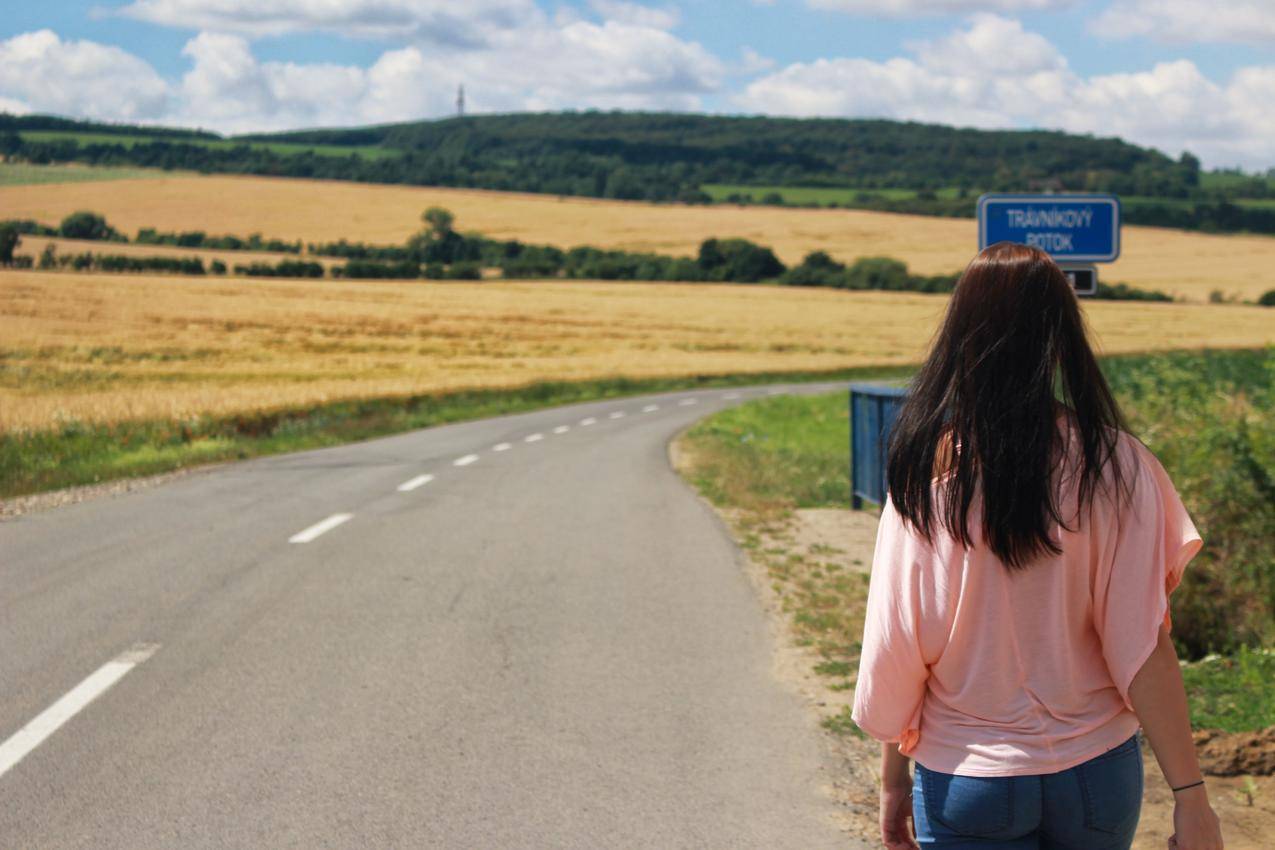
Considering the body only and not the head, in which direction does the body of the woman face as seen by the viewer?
away from the camera

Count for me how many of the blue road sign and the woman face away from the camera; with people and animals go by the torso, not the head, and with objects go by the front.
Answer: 1

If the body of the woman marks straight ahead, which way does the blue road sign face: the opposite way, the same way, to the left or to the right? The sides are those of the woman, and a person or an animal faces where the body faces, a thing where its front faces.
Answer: the opposite way

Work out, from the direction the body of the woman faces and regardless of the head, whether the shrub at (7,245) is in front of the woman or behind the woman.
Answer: in front

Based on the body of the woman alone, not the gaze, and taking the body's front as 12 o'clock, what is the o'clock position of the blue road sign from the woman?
The blue road sign is roughly at 12 o'clock from the woman.

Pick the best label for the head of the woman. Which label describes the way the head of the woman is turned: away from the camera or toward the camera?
away from the camera

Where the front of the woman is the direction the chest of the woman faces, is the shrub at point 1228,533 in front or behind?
in front

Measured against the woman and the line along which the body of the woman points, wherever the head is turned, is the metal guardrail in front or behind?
in front

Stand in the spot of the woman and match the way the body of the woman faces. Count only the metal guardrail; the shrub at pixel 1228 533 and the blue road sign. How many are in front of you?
3

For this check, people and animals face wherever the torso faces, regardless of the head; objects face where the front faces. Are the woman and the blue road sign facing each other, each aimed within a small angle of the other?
yes

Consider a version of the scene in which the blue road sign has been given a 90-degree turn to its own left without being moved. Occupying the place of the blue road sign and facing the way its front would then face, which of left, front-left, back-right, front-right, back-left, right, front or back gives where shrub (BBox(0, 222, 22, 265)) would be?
back-left

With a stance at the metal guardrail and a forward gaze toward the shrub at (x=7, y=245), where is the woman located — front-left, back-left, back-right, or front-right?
back-left

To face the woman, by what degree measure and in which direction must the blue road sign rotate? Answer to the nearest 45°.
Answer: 0° — it already faces them
